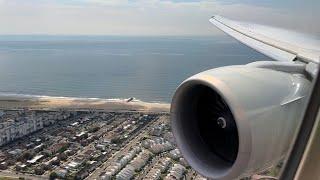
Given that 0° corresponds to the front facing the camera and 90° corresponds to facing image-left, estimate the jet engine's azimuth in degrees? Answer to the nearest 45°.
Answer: approximately 45°

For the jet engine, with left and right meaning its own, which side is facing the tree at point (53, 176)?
right
